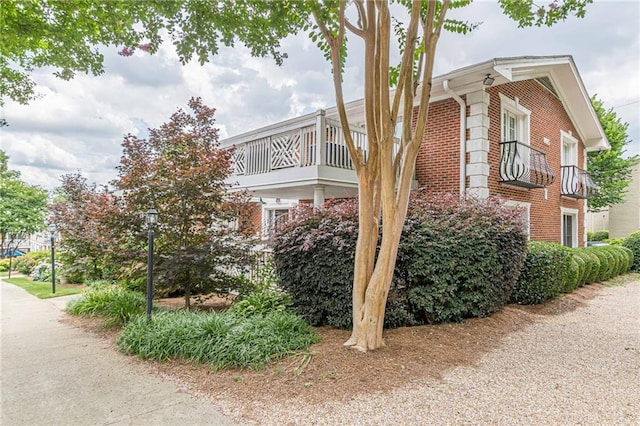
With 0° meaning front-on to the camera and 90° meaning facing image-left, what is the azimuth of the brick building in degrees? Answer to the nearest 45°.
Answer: approximately 45°

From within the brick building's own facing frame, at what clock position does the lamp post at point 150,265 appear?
The lamp post is roughly at 12 o'clock from the brick building.

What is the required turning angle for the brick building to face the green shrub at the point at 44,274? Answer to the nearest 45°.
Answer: approximately 45° to its right

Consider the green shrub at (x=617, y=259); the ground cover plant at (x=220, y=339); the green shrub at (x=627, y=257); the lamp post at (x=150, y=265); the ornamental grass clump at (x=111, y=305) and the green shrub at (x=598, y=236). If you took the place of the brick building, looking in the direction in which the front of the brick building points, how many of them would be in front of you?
3

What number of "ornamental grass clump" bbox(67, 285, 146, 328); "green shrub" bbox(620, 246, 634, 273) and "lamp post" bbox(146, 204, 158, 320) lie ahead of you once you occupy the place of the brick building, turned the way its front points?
2

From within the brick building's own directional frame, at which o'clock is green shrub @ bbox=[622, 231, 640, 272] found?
The green shrub is roughly at 6 o'clock from the brick building.

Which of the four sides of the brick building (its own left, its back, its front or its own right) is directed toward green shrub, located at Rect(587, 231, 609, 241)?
back

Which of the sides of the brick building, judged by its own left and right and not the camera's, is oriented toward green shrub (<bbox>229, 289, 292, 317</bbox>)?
front
